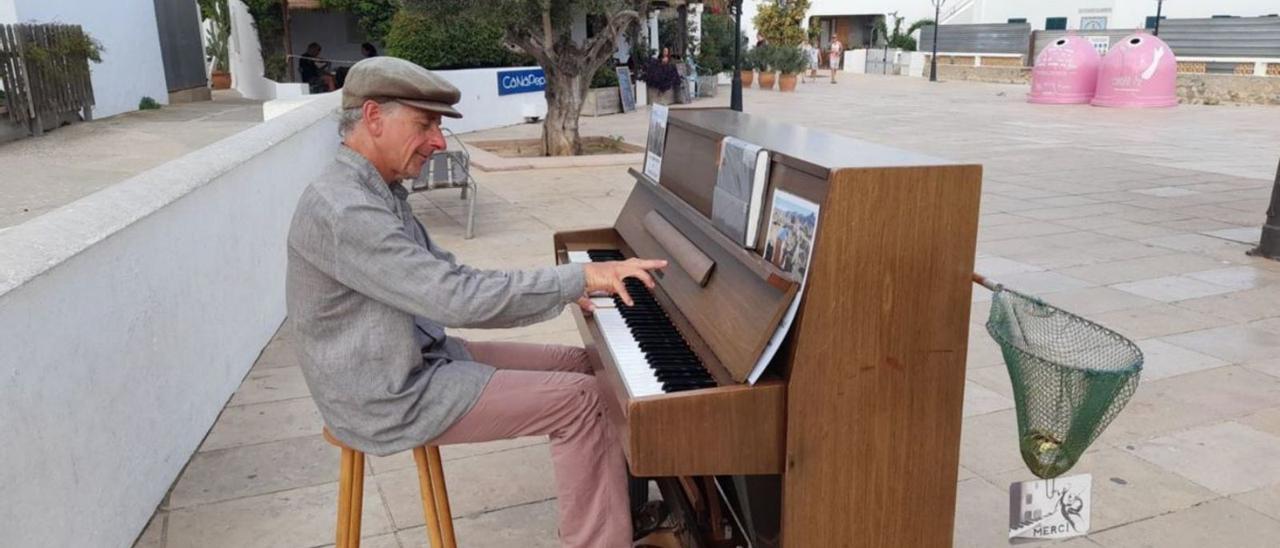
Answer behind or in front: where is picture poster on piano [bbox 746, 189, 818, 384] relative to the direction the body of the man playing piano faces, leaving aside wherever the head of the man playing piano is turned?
in front

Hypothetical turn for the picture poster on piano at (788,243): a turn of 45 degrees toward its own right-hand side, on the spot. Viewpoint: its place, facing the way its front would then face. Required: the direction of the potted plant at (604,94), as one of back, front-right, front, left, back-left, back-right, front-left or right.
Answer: right

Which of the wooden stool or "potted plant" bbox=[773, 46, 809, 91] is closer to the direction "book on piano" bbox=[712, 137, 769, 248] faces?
the wooden stool

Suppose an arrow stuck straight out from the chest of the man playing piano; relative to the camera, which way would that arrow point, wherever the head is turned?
to the viewer's right

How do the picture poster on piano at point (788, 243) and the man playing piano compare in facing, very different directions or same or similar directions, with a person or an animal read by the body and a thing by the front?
very different directions

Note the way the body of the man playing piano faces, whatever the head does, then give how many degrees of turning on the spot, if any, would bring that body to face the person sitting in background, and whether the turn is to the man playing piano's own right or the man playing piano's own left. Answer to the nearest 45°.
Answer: approximately 90° to the man playing piano's own left

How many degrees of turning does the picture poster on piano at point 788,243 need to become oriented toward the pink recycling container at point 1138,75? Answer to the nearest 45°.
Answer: approximately 135° to its right

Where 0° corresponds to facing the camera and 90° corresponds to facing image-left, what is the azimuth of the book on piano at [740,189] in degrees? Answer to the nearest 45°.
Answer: approximately 45°

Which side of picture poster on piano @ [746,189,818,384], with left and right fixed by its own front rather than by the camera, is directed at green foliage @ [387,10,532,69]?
right

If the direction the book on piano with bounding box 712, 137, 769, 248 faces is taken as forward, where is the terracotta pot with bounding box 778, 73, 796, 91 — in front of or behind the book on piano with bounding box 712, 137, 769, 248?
behind

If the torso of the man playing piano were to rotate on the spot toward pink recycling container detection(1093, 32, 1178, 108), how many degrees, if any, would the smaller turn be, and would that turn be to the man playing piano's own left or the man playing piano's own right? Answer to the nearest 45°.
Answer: approximately 45° to the man playing piano's own left

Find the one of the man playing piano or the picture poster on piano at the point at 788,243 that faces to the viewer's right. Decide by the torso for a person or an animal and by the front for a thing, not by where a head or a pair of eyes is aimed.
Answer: the man playing piano

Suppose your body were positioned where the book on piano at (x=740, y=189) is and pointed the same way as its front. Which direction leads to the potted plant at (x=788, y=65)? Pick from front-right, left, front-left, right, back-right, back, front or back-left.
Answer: back-right

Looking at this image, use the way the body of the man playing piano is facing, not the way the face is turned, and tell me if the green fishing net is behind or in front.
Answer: in front

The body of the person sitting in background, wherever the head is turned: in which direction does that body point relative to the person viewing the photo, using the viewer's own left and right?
facing the viewer and to the right of the viewer

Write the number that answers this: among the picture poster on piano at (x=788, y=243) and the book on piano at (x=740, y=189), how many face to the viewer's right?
0

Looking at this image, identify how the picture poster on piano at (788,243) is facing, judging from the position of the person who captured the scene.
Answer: facing the viewer and to the left of the viewer

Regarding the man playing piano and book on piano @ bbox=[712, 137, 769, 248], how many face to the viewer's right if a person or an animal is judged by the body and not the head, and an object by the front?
1
